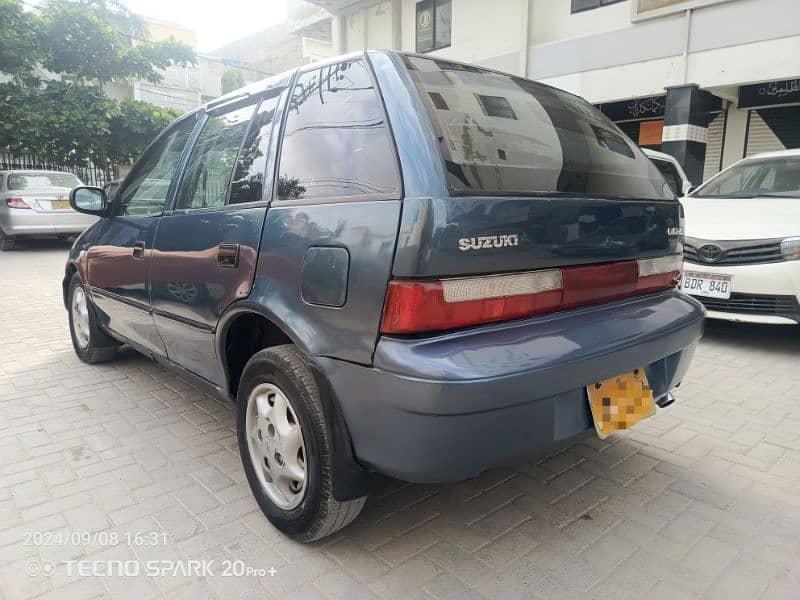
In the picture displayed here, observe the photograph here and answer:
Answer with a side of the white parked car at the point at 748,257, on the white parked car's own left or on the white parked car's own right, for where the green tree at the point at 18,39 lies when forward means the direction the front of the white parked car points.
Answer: on the white parked car's own right

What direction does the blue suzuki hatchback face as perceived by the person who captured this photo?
facing away from the viewer and to the left of the viewer

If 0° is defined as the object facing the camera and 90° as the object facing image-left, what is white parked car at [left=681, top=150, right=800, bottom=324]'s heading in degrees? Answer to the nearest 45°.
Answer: approximately 45°

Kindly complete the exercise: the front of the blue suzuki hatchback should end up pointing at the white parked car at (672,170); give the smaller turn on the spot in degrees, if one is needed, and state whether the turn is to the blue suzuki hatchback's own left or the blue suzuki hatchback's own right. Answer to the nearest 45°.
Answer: approximately 90° to the blue suzuki hatchback's own right
